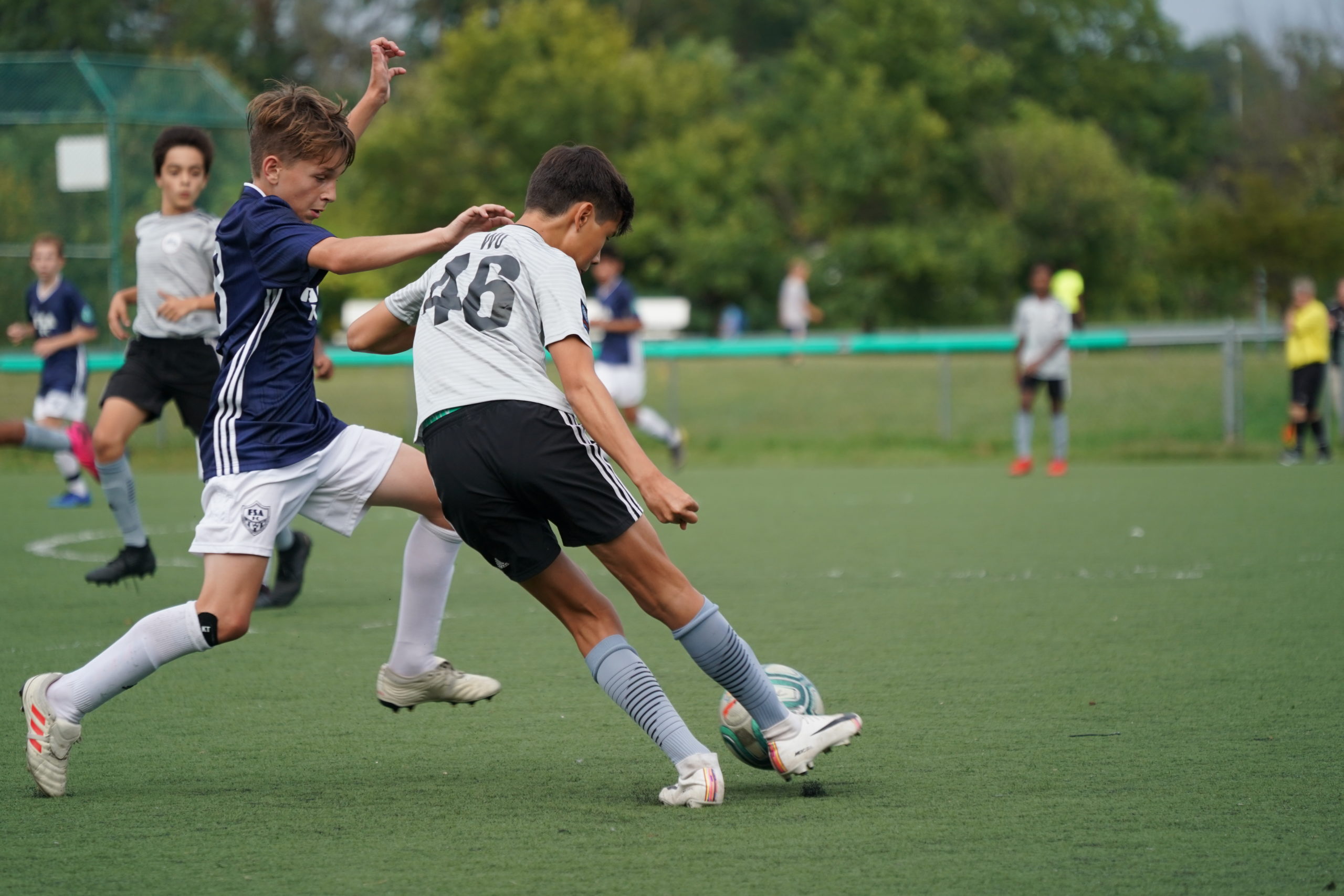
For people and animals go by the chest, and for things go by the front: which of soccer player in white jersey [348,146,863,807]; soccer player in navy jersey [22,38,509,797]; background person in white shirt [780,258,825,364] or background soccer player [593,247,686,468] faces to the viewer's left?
background soccer player [593,247,686,468]

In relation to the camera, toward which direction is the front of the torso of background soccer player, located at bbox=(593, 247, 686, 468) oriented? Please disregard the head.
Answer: to the viewer's left

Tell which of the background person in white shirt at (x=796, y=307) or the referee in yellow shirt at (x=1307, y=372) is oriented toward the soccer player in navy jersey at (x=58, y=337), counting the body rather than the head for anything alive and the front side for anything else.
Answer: the referee in yellow shirt

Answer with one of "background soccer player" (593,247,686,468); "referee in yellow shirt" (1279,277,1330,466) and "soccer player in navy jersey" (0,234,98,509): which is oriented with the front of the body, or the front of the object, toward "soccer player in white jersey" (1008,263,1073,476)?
the referee in yellow shirt

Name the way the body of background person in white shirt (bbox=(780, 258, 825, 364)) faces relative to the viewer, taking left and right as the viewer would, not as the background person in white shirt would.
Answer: facing to the right of the viewer

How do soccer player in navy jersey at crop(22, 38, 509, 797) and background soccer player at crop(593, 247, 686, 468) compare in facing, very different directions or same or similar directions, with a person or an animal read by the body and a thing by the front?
very different directions

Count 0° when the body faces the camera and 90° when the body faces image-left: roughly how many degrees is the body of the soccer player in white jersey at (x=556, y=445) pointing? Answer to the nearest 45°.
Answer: approximately 225°

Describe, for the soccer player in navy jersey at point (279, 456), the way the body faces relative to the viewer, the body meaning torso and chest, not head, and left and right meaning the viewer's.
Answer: facing to the right of the viewer

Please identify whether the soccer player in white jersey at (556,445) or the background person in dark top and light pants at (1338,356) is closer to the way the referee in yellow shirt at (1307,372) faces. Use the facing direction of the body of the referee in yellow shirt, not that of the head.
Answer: the soccer player in white jersey
